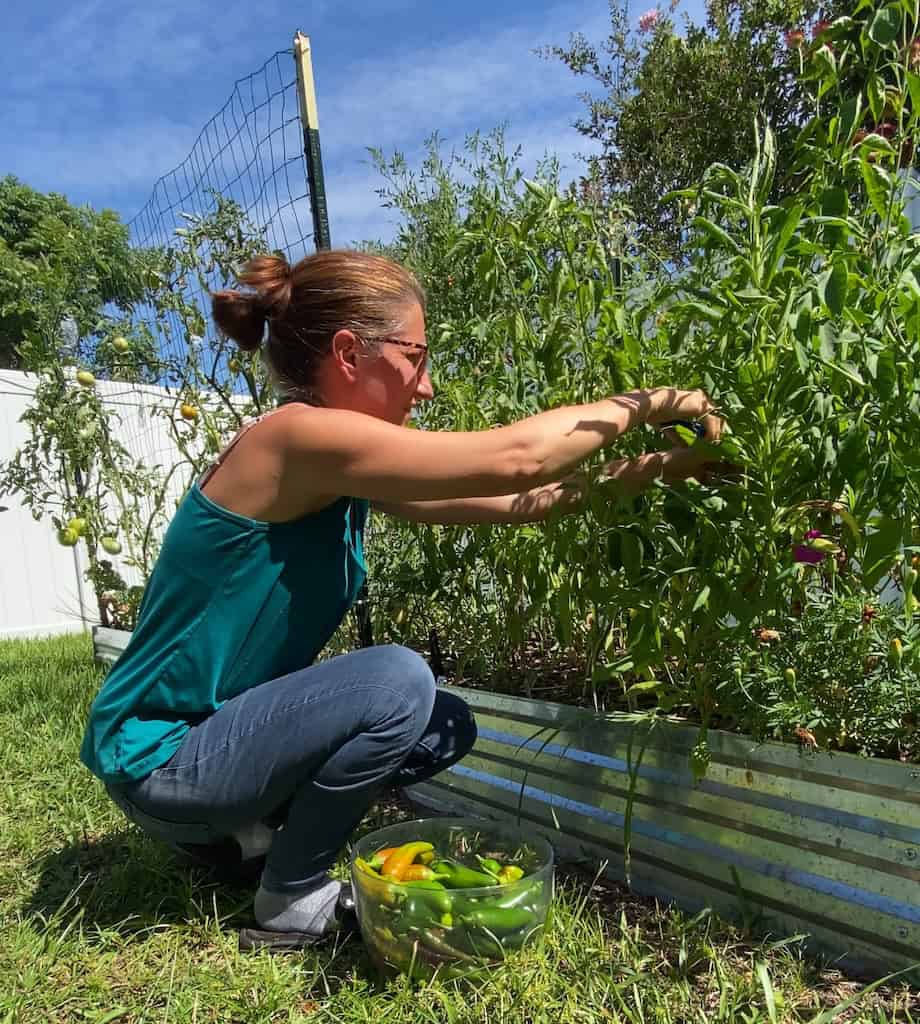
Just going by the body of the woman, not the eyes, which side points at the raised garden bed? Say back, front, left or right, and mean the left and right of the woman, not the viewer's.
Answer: front

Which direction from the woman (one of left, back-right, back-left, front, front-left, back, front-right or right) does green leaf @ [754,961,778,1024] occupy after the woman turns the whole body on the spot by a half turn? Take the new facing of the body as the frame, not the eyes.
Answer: back-left

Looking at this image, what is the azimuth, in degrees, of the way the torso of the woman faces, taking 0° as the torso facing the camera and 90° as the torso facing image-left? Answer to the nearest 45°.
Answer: approximately 270°

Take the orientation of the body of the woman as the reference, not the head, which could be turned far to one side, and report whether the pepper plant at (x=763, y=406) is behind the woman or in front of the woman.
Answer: in front

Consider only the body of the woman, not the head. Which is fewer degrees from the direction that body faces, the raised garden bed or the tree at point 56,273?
the raised garden bed

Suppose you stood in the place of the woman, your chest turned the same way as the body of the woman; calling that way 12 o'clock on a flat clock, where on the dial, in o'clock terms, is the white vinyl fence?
The white vinyl fence is roughly at 8 o'clock from the woman.

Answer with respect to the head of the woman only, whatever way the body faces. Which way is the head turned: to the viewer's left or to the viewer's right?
to the viewer's right

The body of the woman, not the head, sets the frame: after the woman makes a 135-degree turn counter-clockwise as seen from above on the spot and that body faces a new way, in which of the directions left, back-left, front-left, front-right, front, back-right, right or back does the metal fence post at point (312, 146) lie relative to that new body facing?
front-right

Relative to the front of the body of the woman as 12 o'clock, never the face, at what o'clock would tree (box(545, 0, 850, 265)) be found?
The tree is roughly at 10 o'clock from the woman.
